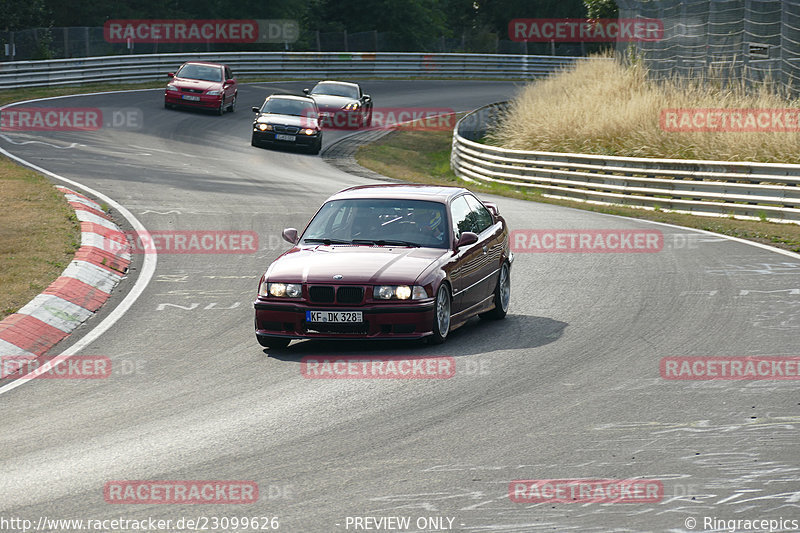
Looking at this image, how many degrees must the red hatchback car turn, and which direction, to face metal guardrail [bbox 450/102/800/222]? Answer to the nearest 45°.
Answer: approximately 90° to its left

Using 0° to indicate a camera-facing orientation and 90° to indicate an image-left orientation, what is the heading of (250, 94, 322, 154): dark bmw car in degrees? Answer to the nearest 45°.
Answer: approximately 0°

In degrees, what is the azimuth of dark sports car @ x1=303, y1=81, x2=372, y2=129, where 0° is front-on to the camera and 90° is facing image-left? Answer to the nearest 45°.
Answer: approximately 45°

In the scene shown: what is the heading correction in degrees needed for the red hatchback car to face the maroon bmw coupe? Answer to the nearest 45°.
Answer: approximately 45° to its left

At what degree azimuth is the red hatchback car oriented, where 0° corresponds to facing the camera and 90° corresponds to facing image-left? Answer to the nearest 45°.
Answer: approximately 45°

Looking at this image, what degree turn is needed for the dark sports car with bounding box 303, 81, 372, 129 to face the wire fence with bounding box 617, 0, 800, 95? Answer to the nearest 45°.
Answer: approximately 90° to its left

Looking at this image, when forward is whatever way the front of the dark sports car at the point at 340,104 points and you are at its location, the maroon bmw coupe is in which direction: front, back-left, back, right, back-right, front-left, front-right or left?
front-left

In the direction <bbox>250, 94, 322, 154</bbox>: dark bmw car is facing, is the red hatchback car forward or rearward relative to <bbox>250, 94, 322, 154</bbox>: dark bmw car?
rearward

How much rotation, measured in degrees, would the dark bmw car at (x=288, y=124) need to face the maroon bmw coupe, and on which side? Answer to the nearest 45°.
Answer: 0° — it already faces it

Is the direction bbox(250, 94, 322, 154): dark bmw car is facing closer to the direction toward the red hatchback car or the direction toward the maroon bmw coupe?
the maroon bmw coupe

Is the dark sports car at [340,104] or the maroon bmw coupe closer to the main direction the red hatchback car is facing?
the maroon bmw coupe
